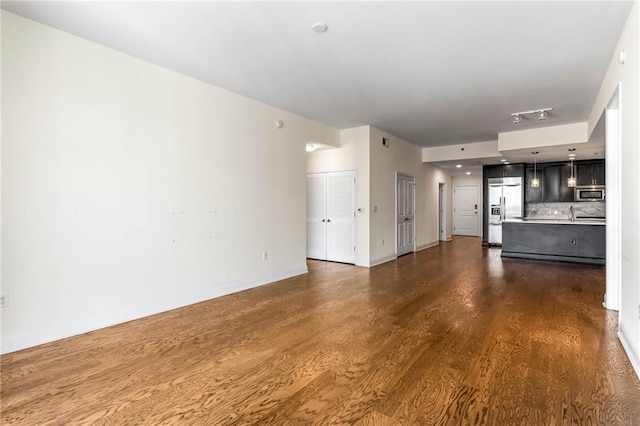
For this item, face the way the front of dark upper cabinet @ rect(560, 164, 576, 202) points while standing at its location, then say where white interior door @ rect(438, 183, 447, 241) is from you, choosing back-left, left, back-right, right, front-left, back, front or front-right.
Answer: right

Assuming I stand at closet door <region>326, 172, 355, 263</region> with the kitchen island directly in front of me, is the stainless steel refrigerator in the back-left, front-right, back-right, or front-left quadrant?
front-left

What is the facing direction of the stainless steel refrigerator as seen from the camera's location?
facing the viewer

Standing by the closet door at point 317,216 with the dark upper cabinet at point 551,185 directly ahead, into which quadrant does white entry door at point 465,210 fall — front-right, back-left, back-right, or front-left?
front-left

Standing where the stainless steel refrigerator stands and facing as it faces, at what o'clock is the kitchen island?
The kitchen island is roughly at 11 o'clock from the stainless steel refrigerator.

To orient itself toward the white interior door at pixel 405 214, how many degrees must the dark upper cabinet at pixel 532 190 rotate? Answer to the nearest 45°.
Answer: approximately 45° to its right

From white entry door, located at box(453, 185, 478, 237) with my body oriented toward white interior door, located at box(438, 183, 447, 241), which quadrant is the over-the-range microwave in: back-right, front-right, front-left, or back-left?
front-left

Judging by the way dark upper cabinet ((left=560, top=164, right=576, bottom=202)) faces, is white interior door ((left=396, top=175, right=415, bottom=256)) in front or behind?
in front

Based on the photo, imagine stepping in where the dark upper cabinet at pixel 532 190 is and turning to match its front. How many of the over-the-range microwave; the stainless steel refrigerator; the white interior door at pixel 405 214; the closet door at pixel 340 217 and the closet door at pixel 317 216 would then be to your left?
1

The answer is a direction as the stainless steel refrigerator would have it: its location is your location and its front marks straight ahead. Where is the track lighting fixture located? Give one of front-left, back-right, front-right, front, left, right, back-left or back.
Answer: front

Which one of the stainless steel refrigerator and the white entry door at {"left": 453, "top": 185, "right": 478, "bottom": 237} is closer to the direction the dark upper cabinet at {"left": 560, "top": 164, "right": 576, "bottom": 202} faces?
the stainless steel refrigerator

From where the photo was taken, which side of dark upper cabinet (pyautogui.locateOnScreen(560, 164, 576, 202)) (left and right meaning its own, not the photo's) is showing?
front

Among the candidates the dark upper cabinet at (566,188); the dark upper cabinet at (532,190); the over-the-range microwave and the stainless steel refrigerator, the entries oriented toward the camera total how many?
4

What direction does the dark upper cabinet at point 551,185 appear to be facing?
toward the camera

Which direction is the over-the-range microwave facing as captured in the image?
toward the camera

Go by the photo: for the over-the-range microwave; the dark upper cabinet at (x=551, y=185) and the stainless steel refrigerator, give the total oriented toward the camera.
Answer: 3

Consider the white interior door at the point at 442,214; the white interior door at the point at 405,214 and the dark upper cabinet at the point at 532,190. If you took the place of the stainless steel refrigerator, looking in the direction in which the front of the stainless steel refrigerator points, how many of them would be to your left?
1

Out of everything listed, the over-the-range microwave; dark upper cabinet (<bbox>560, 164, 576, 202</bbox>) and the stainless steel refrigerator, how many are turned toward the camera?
3

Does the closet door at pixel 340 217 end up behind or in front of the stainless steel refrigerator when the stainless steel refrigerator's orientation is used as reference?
in front
